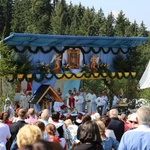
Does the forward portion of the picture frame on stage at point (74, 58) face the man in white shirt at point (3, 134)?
yes

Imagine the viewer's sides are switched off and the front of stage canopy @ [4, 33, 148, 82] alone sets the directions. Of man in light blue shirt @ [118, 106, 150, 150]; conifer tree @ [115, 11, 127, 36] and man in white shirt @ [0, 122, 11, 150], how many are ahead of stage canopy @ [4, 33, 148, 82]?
2

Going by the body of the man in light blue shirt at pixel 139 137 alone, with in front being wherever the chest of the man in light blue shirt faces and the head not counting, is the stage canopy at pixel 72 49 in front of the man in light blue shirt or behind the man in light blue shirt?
in front

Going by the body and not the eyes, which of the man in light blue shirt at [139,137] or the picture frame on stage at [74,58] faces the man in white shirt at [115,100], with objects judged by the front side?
the man in light blue shirt at [139,137]

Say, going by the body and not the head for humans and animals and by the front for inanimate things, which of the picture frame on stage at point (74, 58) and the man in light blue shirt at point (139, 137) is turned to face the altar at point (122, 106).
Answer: the man in light blue shirt

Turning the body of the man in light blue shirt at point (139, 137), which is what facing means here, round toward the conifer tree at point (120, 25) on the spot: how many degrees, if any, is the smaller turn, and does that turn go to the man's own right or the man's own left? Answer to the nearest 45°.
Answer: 0° — they already face it

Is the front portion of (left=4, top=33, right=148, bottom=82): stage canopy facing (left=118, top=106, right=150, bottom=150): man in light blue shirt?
yes

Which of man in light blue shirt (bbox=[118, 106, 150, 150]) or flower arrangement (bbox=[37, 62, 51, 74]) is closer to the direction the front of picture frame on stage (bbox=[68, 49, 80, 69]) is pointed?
the man in light blue shirt

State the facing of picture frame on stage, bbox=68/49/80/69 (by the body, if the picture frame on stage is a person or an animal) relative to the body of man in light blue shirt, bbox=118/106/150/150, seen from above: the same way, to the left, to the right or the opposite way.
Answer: the opposite way

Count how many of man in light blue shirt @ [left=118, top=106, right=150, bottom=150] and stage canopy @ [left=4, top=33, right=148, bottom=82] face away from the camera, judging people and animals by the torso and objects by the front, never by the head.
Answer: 1

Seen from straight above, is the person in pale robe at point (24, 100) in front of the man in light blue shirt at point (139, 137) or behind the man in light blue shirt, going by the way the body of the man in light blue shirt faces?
in front

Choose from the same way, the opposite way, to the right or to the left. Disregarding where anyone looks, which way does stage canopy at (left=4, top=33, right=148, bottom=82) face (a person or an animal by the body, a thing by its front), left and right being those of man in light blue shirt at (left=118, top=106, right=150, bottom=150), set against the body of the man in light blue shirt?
the opposite way

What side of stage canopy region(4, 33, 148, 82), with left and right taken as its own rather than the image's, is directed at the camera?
front

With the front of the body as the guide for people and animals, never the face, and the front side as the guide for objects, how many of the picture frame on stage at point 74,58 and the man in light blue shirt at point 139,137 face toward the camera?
1

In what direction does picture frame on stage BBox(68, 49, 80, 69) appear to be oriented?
toward the camera

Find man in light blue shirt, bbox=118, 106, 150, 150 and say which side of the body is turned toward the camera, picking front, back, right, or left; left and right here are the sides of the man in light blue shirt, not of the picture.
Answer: back
